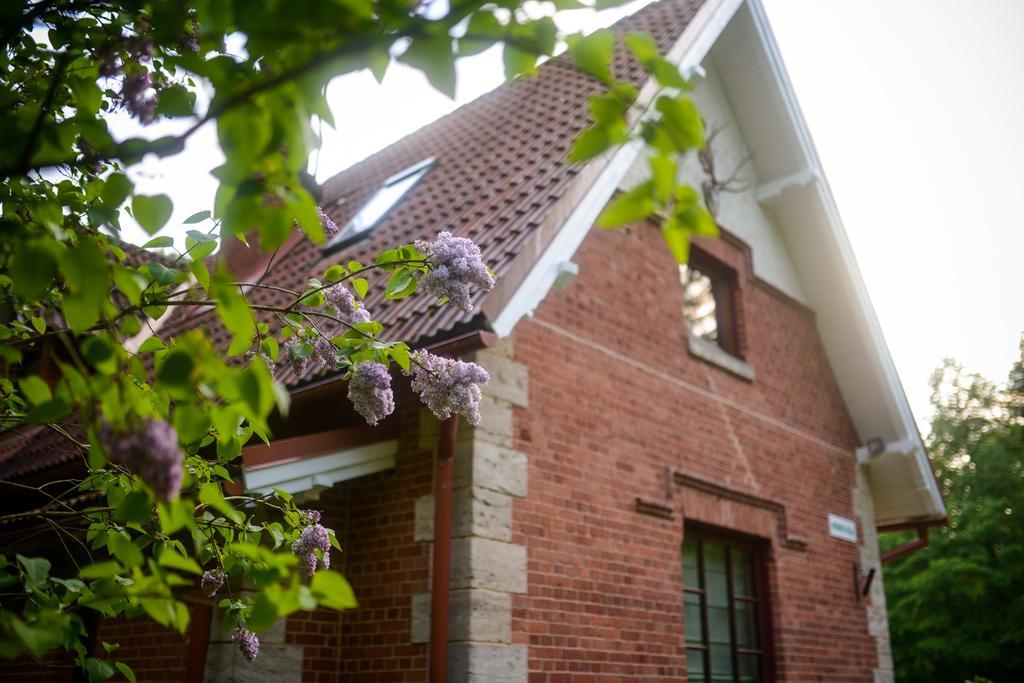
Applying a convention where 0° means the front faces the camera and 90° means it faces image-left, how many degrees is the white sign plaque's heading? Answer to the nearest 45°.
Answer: approximately 315°

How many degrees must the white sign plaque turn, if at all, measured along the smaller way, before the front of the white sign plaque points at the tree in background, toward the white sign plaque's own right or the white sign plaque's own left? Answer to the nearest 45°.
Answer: approximately 135° to the white sign plaque's own left
